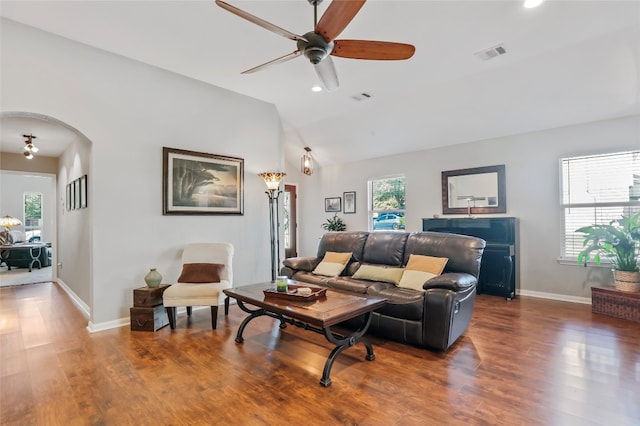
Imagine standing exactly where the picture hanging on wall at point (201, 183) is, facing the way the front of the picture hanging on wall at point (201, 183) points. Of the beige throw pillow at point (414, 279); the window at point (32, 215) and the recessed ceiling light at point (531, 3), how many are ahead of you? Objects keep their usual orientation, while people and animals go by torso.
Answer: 2

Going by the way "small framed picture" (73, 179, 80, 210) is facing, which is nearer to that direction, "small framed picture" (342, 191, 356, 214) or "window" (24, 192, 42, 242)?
the window

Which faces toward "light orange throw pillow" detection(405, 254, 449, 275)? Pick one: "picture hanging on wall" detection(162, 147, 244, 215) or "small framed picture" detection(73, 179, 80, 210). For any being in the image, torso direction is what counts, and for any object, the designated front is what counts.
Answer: the picture hanging on wall

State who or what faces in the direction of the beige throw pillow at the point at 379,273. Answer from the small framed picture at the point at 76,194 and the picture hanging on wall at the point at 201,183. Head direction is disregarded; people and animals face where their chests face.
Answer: the picture hanging on wall

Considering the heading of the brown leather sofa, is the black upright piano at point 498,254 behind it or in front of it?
behind

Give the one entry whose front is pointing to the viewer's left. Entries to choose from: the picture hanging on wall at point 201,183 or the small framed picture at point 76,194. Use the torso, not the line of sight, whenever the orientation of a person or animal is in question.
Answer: the small framed picture

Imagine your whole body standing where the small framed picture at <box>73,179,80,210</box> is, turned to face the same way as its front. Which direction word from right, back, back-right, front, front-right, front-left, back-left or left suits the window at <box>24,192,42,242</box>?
right

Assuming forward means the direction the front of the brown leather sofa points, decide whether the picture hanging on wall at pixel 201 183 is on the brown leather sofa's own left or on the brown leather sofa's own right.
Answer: on the brown leather sofa's own right

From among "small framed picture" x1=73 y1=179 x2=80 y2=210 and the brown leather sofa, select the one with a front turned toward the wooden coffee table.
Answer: the brown leather sofa

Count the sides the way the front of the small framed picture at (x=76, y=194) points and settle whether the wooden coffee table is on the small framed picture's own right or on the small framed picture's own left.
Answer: on the small framed picture's own left

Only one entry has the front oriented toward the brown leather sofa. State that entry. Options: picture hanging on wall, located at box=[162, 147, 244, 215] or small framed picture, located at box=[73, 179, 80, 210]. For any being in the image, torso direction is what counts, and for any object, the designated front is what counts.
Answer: the picture hanging on wall

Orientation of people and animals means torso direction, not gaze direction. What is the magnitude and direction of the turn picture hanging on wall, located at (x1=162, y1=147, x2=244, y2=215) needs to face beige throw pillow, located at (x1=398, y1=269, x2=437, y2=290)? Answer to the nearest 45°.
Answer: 0° — it already faces it

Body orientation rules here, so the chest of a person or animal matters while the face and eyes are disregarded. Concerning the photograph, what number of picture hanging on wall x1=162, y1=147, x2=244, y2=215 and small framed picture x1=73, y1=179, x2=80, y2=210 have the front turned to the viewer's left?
1

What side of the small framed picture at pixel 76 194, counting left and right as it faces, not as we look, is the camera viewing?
left
